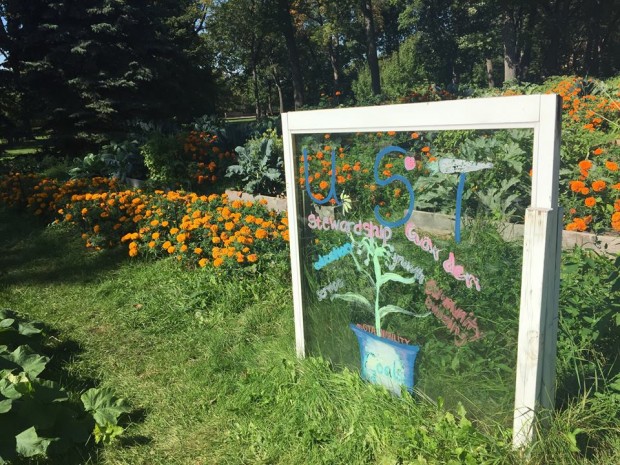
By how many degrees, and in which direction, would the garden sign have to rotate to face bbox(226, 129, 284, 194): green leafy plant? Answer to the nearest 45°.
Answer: approximately 90° to its right

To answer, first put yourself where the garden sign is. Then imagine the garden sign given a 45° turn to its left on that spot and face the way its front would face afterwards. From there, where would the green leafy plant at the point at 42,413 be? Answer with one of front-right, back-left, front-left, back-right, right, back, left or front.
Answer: right

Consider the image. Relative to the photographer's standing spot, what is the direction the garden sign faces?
facing the viewer and to the left of the viewer

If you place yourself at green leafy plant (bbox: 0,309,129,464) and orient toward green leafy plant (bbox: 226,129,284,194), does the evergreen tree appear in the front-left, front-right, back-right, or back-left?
front-left

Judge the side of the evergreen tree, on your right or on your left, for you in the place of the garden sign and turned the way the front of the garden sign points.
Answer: on your right

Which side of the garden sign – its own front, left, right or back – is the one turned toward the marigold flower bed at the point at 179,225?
right
